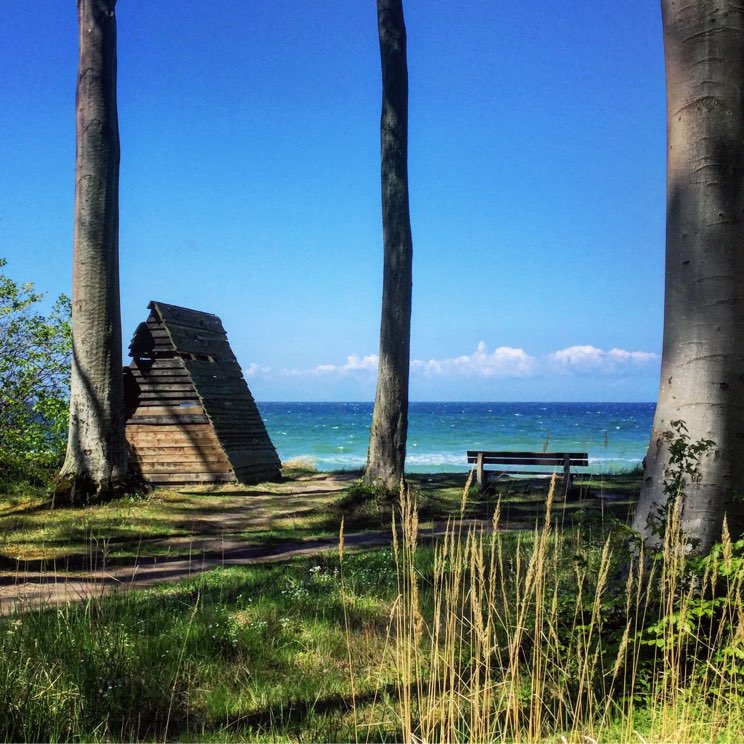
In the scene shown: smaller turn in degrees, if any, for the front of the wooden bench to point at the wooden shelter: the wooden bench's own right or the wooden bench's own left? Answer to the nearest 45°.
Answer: approximately 90° to the wooden bench's own left

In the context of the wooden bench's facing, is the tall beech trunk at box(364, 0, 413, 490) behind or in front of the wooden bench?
behind

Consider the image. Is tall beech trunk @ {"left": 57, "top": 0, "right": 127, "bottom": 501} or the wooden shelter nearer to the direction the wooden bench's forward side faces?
the wooden shelter

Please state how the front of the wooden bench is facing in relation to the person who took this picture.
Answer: facing away from the viewer

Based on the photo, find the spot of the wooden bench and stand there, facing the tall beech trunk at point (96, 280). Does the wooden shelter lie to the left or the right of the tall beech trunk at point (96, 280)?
right
